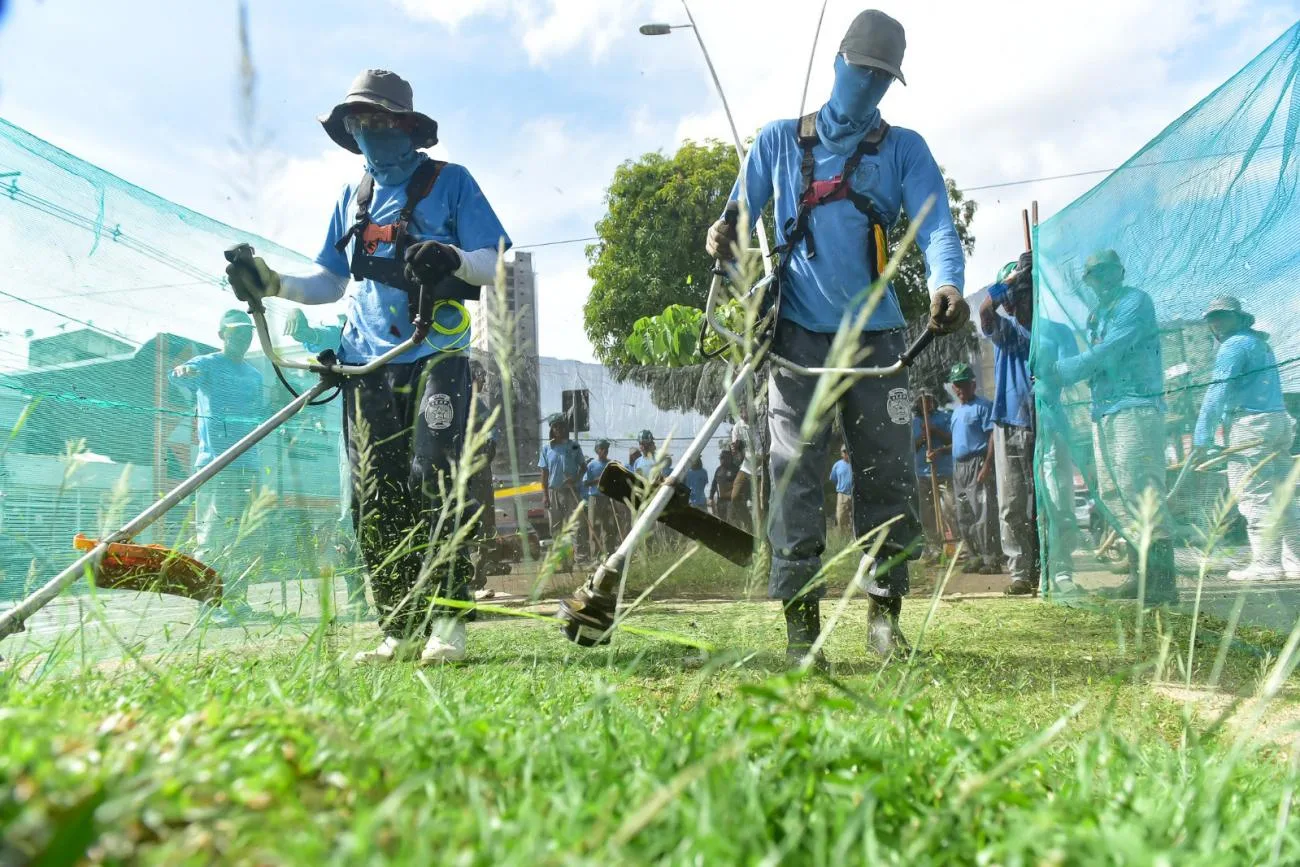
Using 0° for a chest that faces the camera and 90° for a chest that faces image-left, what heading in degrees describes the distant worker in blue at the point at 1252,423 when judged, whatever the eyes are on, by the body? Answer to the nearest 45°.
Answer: approximately 90°

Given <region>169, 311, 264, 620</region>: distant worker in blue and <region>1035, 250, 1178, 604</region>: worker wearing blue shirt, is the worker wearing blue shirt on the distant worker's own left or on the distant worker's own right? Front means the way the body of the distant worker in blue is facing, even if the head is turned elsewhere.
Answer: on the distant worker's own left

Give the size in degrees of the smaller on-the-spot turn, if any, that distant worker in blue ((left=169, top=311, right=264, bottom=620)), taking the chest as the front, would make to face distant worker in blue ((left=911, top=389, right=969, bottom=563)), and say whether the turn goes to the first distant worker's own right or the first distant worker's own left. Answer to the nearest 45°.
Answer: approximately 135° to the first distant worker's own left

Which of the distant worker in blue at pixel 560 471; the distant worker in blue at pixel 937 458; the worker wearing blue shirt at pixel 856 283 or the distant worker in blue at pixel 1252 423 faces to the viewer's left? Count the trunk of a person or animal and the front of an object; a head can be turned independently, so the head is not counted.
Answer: the distant worker in blue at pixel 1252 423

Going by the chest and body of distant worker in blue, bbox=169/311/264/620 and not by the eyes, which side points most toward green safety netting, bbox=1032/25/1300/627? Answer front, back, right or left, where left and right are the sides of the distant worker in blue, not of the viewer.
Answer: left

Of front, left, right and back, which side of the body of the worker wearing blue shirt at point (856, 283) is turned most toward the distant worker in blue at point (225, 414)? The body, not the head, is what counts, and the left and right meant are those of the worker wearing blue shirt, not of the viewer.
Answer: right

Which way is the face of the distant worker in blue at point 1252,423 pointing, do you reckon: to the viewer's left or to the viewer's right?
to the viewer's left

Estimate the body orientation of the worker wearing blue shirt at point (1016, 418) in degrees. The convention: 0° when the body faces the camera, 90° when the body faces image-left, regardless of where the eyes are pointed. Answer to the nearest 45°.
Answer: approximately 45°

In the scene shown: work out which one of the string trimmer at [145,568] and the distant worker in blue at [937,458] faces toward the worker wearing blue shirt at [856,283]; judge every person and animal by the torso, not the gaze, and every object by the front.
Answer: the distant worker in blue
